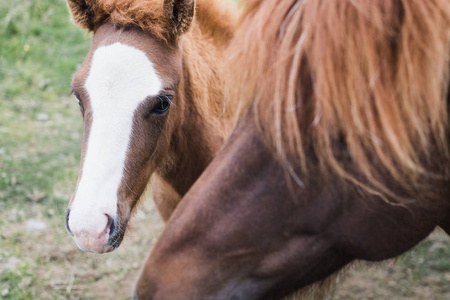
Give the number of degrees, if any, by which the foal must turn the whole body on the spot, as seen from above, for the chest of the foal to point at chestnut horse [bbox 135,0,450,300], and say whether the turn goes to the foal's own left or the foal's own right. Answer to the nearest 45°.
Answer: approximately 90° to the foal's own left

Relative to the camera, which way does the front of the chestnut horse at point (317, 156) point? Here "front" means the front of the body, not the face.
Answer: to the viewer's left

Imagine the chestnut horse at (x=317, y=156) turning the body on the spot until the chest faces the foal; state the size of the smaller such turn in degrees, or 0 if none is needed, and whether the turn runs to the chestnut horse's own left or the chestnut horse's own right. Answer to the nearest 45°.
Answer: approximately 45° to the chestnut horse's own right
